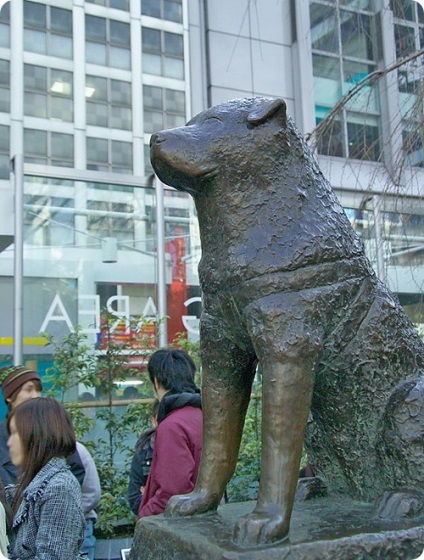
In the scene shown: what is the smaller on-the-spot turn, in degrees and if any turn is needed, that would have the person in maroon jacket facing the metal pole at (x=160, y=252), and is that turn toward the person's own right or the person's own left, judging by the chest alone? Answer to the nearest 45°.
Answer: approximately 45° to the person's own right

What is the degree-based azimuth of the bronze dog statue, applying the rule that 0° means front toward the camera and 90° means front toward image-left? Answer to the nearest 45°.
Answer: approximately 45°

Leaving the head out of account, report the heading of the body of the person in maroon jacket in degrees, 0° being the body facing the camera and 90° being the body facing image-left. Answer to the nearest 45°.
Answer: approximately 135°

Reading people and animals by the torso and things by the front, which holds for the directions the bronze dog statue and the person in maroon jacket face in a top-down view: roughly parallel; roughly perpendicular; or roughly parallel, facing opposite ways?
roughly perpendicular

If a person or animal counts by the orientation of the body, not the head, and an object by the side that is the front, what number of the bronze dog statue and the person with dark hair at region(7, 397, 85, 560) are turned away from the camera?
0

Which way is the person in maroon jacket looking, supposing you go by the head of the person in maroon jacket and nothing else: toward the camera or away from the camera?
away from the camera

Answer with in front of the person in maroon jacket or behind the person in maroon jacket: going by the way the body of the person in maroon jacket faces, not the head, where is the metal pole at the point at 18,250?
in front

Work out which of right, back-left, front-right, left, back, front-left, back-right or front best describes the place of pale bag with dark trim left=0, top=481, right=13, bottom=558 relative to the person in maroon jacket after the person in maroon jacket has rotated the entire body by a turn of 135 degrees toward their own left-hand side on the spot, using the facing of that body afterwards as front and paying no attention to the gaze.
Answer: front-right
